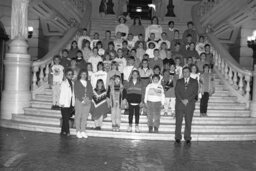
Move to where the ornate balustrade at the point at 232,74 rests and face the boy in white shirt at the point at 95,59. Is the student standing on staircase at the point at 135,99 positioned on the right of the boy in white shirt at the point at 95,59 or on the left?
left

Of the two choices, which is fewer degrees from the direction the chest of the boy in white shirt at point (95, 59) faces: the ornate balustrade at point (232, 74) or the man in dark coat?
the man in dark coat

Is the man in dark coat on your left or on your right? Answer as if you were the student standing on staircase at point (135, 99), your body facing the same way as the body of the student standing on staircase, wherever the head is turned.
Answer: on your left

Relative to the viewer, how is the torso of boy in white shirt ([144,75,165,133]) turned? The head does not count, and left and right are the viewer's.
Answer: facing the viewer

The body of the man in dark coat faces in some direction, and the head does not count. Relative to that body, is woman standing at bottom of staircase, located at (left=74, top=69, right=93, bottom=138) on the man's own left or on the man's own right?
on the man's own right

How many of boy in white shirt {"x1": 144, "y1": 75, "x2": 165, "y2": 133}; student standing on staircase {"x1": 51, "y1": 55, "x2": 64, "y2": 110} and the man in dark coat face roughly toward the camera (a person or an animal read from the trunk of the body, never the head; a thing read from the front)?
3

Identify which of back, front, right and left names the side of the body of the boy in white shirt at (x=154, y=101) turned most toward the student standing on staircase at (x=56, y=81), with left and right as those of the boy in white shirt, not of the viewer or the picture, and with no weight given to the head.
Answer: right

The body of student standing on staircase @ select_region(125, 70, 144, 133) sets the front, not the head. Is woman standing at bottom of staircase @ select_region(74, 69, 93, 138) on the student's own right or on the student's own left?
on the student's own right

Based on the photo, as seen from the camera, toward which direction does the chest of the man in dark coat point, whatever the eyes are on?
toward the camera

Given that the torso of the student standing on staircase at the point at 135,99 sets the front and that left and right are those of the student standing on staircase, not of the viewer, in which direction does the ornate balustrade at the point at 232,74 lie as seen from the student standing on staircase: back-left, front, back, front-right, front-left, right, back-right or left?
back-left

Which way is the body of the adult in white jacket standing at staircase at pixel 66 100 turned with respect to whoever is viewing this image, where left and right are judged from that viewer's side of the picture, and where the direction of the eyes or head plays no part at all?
facing the viewer and to the right of the viewer

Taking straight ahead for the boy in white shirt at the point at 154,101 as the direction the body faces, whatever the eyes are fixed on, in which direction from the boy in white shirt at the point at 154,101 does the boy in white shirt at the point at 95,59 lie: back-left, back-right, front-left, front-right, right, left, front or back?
back-right

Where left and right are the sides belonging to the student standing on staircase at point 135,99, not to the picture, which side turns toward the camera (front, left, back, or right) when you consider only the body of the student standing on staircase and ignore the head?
front

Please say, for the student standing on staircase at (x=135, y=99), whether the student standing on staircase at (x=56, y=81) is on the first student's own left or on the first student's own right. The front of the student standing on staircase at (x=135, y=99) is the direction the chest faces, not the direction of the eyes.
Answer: on the first student's own right

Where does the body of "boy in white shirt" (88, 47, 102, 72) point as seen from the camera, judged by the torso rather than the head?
toward the camera
